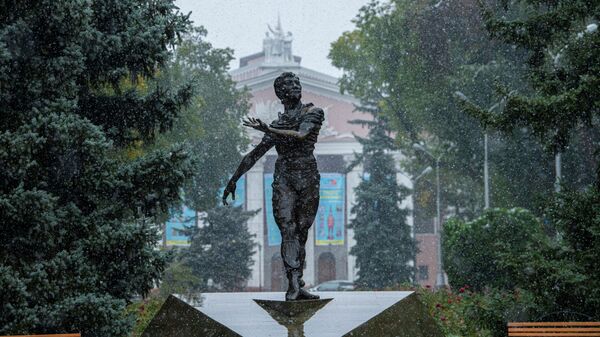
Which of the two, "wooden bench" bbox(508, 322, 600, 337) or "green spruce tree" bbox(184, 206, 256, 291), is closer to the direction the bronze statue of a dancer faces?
the wooden bench

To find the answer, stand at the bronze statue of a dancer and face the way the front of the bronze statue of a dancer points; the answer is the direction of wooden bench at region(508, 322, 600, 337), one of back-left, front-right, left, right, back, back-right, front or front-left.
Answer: left

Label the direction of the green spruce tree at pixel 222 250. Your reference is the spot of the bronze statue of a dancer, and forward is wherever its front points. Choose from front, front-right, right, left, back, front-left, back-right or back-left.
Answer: back

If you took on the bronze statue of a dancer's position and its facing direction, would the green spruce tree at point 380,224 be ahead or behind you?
behind

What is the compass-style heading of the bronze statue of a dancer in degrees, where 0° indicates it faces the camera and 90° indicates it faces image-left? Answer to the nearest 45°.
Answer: approximately 0°

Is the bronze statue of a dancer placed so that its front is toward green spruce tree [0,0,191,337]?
no
